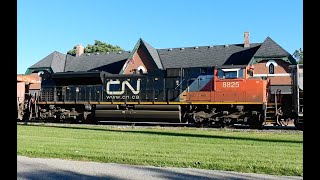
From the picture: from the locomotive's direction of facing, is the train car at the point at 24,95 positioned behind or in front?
behind

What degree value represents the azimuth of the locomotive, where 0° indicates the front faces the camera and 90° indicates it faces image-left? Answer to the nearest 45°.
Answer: approximately 270°
